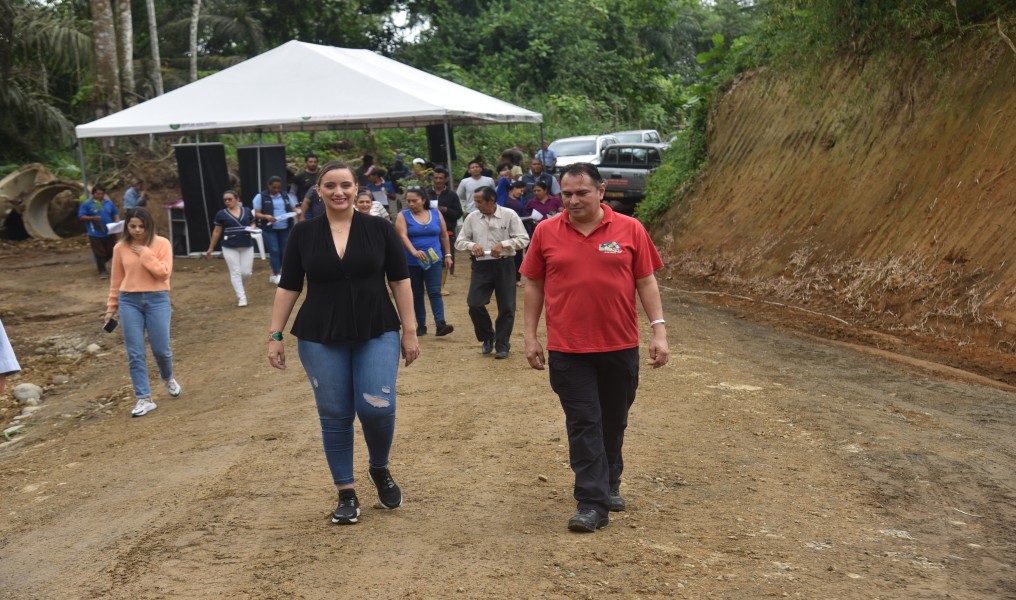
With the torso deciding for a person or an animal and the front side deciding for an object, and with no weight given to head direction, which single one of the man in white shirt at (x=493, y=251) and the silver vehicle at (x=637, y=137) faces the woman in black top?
the man in white shirt

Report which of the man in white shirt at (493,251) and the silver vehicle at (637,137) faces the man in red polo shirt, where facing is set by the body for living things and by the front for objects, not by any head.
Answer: the man in white shirt

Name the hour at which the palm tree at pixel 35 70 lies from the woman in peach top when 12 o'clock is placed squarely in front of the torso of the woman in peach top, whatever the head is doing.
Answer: The palm tree is roughly at 6 o'clock from the woman in peach top.

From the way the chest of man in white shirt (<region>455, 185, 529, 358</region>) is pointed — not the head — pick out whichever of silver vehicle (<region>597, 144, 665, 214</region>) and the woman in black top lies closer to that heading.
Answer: the woman in black top

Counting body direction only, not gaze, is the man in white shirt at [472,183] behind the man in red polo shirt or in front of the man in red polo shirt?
behind

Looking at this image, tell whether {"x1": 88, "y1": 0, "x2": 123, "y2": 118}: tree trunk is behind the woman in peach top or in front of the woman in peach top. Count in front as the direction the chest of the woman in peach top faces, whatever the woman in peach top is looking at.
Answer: behind

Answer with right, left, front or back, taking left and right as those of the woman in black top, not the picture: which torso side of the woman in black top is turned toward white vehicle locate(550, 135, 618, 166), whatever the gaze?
back

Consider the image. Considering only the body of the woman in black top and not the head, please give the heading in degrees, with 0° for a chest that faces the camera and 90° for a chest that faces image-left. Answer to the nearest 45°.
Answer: approximately 0°

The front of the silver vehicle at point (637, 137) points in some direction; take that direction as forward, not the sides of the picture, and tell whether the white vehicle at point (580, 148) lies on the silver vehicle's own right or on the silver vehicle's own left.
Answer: on the silver vehicle's own right

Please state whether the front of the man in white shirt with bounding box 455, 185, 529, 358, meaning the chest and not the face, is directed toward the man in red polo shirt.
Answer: yes

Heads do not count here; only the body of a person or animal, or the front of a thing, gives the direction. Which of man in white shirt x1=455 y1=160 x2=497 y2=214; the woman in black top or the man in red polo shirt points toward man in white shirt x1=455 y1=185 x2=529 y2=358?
man in white shirt x1=455 y1=160 x2=497 y2=214

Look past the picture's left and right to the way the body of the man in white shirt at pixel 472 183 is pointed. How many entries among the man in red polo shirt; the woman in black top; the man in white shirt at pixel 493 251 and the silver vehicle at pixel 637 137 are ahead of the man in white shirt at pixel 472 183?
3

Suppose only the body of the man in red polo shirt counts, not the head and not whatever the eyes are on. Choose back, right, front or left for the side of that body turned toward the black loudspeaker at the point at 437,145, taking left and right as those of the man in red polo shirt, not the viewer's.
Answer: back
